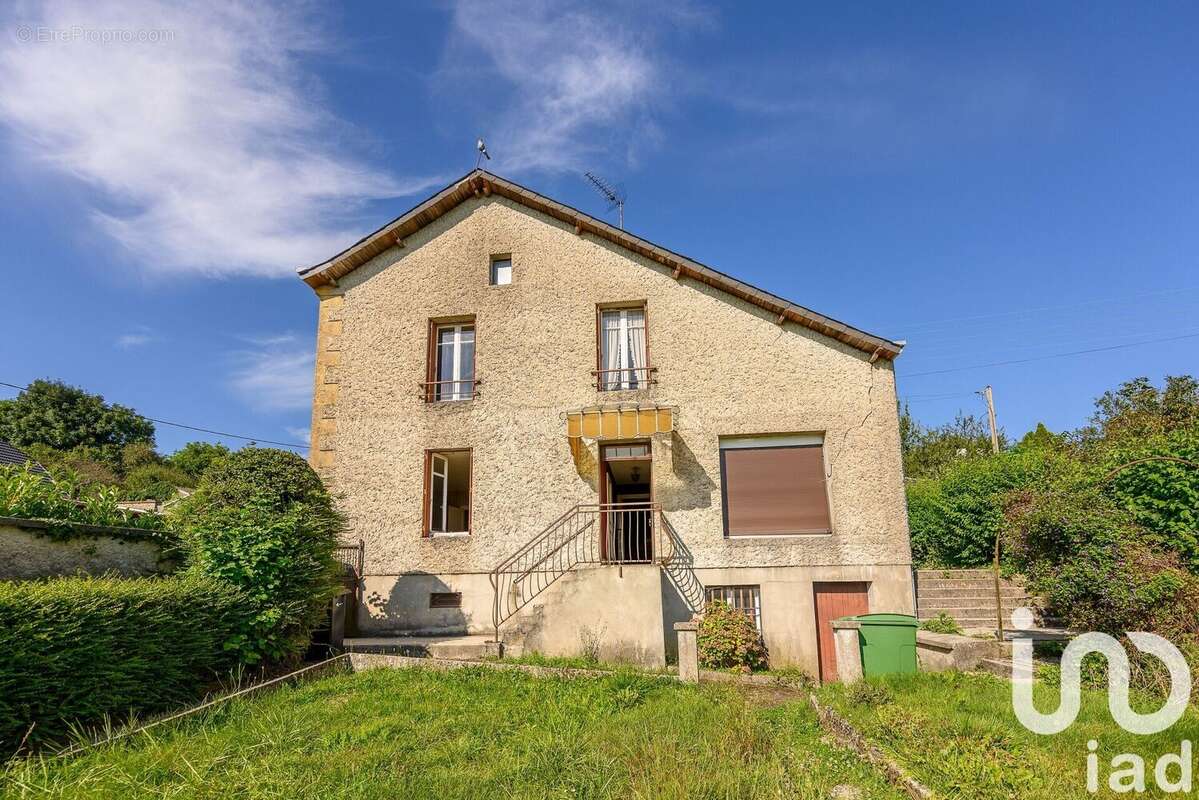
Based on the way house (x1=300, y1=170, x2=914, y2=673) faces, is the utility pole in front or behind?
behind

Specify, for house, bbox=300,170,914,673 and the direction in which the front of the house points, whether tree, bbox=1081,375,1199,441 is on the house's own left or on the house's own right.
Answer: on the house's own left

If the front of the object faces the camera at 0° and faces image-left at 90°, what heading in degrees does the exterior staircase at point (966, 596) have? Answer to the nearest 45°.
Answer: approximately 0°

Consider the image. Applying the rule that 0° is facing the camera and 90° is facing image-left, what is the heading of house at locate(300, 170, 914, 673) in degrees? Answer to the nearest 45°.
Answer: approximately 0°

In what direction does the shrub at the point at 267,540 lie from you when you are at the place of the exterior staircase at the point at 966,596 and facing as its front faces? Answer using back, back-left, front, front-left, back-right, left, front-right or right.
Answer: front-right

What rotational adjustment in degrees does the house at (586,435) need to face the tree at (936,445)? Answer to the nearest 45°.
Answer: approximately 135° to its left

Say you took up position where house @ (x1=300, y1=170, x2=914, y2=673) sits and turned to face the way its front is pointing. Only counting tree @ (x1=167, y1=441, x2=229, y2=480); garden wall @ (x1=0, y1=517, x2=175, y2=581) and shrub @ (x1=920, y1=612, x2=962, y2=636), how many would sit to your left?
1

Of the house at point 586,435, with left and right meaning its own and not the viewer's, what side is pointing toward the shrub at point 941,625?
left

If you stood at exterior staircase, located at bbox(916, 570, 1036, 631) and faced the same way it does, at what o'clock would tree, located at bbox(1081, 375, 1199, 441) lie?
The tree is roughly at 7 o'clock from the exterior staircase.

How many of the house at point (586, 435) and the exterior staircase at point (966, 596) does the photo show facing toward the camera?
2

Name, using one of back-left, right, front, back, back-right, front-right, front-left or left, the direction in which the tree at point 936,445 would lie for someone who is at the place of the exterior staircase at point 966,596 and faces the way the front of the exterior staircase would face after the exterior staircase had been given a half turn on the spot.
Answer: front

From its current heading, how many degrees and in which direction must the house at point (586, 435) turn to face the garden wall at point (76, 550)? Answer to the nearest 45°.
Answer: approximately 45° to its right

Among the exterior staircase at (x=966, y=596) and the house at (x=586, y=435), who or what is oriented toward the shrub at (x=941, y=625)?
the exterior staircase
